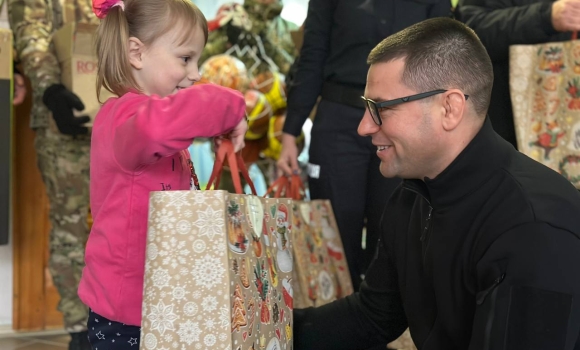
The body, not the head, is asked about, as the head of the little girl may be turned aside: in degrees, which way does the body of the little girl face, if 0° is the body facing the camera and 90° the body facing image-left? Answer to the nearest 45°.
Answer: approximately 270°

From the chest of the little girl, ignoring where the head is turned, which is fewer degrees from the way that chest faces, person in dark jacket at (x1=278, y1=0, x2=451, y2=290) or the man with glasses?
the man with glasses

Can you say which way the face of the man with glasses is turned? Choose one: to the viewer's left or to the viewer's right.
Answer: to the viewer's left

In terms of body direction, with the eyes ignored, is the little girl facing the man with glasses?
yes

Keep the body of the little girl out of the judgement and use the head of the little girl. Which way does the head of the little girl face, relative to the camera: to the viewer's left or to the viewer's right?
to the viewer's right

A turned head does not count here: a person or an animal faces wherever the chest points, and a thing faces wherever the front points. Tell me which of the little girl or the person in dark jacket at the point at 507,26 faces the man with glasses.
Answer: the little girl
